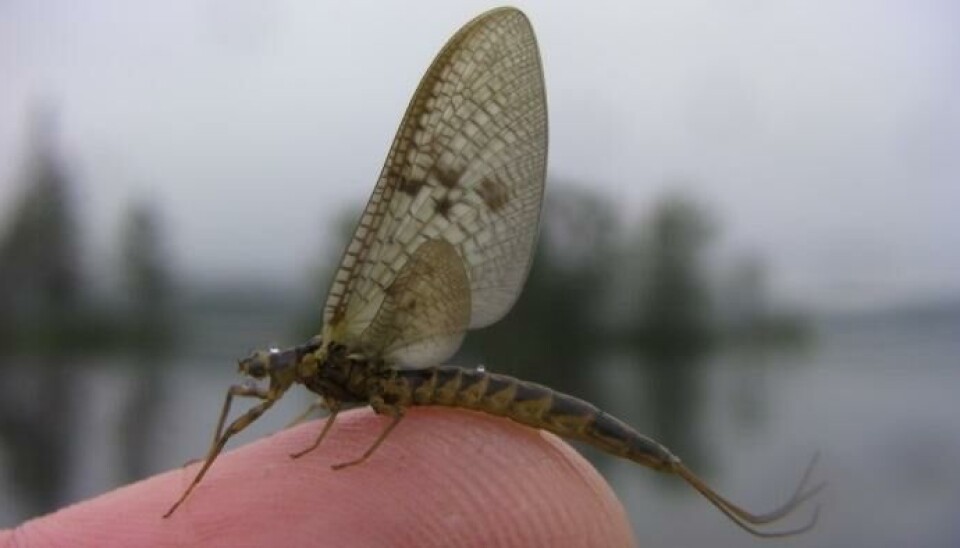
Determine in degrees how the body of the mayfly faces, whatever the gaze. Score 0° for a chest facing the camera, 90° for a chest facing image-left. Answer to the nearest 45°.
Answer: approximately 90°
